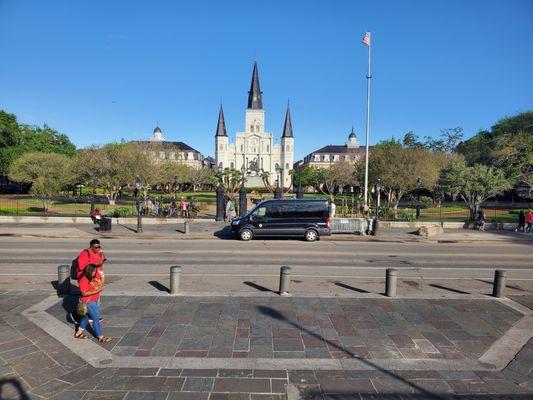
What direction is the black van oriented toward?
to the viewer's left

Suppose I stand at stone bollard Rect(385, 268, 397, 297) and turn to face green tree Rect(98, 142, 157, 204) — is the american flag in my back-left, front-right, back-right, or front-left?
front-right

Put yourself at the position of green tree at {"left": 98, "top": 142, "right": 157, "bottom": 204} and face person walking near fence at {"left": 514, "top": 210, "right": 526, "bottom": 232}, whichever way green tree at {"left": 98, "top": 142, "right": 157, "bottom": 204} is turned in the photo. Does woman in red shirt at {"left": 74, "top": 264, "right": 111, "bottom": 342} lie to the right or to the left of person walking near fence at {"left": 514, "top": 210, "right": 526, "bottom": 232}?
right

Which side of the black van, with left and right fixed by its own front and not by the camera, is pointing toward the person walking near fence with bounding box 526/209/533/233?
back

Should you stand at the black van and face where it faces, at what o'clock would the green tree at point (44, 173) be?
The green tree is roughly at 1 o'clock from the black van.

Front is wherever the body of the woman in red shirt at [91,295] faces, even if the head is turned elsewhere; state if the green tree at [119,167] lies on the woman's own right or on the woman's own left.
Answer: on the woman's own left

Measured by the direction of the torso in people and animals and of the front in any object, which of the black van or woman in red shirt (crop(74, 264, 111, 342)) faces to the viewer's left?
the black van

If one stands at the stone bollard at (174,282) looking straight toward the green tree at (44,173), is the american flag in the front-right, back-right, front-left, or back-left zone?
front-right
